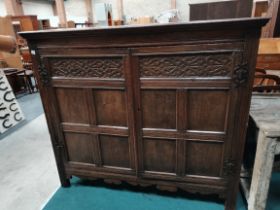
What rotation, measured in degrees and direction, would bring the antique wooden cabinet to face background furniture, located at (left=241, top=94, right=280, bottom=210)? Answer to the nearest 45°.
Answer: approximately 90° to its left

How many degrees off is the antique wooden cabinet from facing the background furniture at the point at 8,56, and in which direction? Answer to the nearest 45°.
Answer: approximately 135° to its right

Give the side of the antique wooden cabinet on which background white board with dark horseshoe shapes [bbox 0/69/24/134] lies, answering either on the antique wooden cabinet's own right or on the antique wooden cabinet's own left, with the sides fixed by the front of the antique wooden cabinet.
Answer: on the antique wooden cabinet's own right

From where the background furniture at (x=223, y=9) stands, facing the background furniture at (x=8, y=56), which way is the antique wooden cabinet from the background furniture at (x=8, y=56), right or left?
left

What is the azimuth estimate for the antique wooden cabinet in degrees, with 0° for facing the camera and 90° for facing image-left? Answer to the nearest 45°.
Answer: approximately 0°

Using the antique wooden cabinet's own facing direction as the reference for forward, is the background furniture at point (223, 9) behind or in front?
behind

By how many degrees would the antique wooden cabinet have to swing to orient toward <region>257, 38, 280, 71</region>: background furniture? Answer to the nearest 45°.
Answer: approximately 135° to its left
